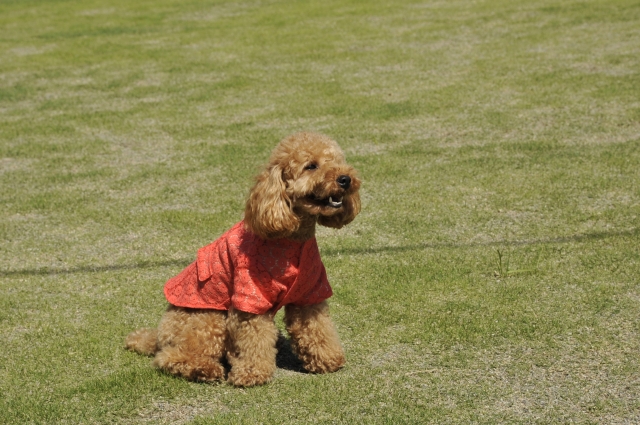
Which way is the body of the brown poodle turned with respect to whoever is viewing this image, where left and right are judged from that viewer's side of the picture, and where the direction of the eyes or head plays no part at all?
facing the viewer and to the right of the viewer
